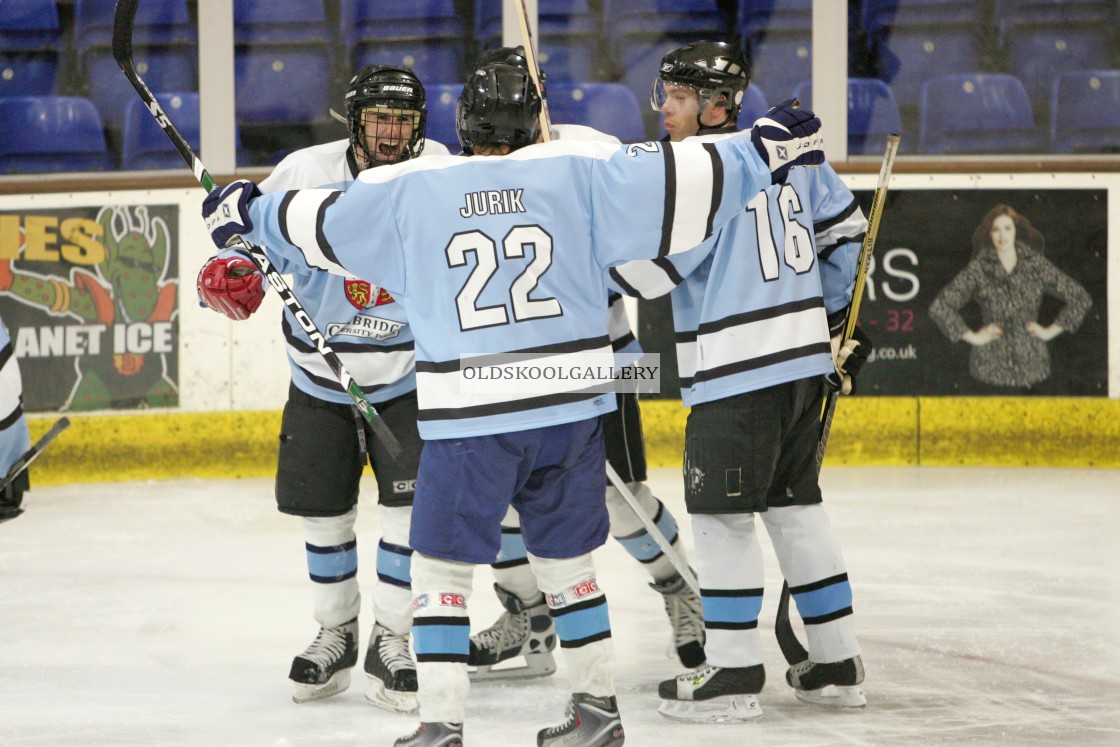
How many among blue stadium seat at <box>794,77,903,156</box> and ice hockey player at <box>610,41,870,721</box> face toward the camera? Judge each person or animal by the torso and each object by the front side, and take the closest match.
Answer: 1

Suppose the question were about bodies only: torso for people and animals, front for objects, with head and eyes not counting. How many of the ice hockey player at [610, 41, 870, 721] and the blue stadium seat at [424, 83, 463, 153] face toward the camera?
1

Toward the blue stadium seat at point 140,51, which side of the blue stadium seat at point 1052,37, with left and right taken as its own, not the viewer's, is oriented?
right

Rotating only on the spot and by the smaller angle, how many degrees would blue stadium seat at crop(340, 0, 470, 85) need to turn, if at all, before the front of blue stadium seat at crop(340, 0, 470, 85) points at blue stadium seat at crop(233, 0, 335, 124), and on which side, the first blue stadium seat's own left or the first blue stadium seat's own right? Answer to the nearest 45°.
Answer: approximately 90° to the first blue stadium seat's own right

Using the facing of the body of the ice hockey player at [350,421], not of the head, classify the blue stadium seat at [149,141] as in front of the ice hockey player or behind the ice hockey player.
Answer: behind

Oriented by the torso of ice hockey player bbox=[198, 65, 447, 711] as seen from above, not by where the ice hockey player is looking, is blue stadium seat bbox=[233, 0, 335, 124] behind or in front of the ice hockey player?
behind

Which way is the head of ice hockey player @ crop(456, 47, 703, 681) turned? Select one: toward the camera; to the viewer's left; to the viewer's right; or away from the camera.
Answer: away from the camera

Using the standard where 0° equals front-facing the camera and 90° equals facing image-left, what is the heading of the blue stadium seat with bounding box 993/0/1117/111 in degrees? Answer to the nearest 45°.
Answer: approximately 0°

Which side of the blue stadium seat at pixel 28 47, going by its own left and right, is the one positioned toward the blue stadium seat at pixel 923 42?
left

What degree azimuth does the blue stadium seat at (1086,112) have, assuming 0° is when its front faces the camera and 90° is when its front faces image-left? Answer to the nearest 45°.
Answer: approximately 0°

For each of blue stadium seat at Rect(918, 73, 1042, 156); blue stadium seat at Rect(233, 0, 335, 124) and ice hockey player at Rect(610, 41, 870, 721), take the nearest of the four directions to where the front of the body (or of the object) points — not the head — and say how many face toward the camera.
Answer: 2
